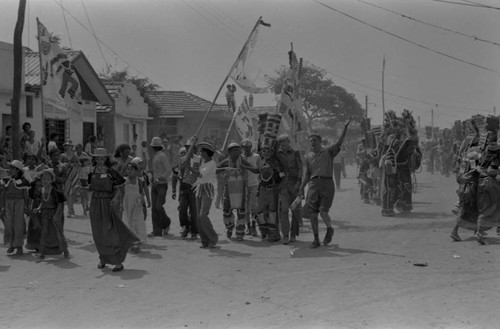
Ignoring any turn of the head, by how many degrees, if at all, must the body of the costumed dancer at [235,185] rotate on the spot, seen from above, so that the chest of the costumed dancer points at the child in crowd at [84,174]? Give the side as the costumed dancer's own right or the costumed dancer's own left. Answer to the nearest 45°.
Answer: approximately 135° to the costumed dancer's own right

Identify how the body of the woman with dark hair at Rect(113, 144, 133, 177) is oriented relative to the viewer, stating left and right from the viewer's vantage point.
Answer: facing the viewer and to the right of the viewer

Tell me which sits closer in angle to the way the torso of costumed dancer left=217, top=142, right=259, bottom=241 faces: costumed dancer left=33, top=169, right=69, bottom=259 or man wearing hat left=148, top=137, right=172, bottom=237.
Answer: the costumed dancer

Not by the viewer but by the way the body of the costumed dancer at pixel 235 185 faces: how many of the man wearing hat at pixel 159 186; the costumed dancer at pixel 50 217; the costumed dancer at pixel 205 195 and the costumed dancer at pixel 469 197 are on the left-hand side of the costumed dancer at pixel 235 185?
1

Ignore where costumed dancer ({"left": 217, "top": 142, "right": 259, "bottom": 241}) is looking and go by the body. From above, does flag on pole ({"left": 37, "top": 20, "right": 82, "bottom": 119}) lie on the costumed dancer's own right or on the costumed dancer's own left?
on the costumed dancer's own right

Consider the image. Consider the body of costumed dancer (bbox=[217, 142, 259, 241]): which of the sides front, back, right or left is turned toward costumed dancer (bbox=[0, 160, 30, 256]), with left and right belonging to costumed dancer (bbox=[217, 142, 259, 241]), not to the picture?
right

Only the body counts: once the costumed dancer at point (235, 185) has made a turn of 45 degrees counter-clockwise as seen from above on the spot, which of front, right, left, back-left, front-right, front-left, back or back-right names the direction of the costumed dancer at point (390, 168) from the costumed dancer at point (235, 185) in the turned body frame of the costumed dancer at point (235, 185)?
left

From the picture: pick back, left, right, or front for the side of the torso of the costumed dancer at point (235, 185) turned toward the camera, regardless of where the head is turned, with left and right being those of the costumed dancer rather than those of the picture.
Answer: front

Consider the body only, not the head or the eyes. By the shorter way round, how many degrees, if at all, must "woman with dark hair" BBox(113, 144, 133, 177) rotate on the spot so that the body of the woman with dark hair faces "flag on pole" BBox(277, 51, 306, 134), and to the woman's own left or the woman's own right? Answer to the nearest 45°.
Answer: approximately 90° to the woman's own left

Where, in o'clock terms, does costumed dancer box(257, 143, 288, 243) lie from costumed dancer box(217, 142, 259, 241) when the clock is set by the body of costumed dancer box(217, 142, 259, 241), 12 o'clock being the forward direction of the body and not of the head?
costumed dancer box(257, 143, 288, 243) is roughly at 10 o'clock from costumed dancer box(217, 142, 259, 241).
